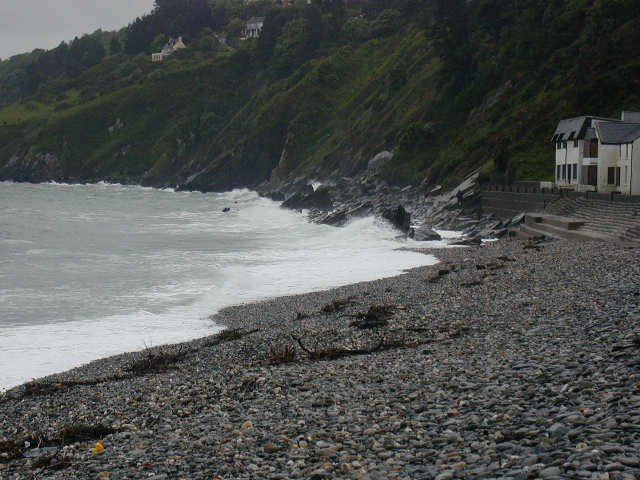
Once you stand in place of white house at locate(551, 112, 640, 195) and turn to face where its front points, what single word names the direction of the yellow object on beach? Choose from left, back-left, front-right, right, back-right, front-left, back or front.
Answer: front-left

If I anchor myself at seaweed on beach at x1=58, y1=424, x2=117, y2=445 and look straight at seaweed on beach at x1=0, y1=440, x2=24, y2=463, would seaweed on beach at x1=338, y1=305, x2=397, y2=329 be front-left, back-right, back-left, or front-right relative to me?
back-right

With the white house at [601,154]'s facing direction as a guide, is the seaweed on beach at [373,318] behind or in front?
in front

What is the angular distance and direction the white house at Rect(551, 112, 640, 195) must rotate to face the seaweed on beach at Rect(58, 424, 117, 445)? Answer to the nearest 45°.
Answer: approximately 45° to its left

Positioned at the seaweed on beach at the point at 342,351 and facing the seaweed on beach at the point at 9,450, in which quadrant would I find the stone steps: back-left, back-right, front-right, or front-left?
back-right

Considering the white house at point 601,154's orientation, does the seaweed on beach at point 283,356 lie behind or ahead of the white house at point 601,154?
ahead

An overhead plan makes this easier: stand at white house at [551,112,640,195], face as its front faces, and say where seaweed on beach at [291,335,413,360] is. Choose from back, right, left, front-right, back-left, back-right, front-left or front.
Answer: front-left

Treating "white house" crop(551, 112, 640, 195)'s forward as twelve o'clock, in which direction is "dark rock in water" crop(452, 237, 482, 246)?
The dark rock in water is roughly at 12 o'clock from the white house.

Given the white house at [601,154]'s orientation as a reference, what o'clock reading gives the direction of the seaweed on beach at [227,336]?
The seaweed on beach is roughly at 11 o'clock from the white house.

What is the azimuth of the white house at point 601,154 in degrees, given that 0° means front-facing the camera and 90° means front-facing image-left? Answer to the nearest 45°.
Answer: approximately 45°
